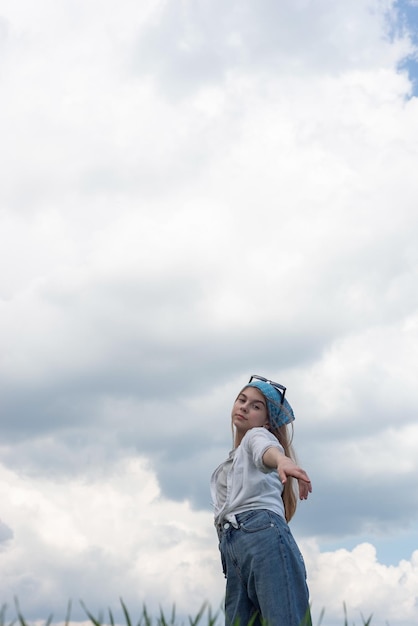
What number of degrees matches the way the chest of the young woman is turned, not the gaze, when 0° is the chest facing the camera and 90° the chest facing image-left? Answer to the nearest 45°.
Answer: approximately 45°
